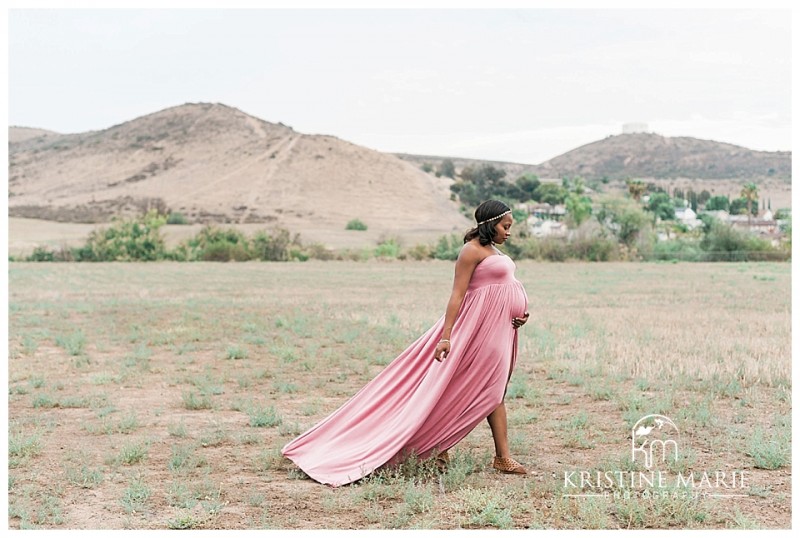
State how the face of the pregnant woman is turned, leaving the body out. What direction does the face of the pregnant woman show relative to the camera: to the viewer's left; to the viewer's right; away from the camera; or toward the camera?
to the viewer's right

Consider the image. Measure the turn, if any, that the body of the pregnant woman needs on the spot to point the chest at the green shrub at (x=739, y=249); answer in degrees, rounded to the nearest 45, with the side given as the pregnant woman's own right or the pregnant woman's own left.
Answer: approximately 90° to the pregnant woman's own left

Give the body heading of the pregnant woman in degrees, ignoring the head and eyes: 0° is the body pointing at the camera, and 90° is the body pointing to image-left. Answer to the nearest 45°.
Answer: approximately 270°
